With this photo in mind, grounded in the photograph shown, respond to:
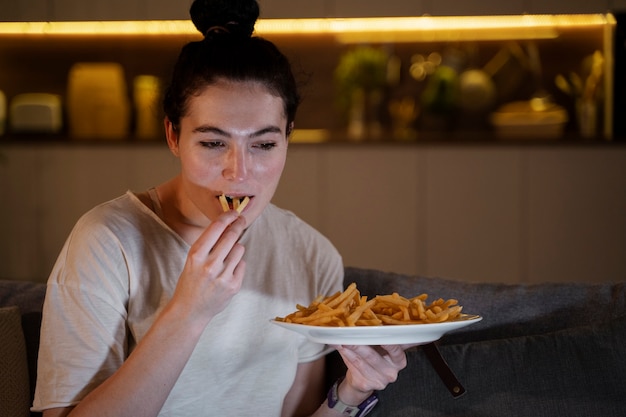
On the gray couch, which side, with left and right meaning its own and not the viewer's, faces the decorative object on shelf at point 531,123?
back

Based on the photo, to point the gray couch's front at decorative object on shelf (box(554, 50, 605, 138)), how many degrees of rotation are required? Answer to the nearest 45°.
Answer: approximately 180°

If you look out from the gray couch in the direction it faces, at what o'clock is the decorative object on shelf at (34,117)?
The decorative object on shelf is roughly at 5 o'clock from the gray couch.

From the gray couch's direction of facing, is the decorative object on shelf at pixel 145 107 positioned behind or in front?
behind

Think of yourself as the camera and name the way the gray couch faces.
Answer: facing the viewer

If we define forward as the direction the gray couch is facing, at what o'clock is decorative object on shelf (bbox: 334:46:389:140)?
The decorative object on shelf is roughly at 6 o'clock from the gray couch.

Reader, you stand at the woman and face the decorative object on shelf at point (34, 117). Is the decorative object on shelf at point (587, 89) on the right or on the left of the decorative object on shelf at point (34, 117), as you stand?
right
